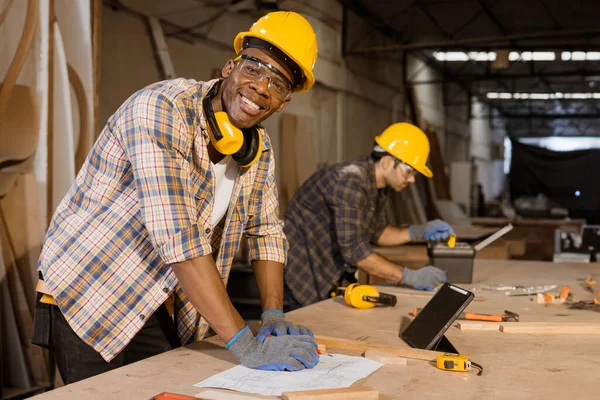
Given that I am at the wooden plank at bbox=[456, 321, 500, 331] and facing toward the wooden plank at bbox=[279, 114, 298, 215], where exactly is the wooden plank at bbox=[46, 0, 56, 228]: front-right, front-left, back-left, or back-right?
front-left

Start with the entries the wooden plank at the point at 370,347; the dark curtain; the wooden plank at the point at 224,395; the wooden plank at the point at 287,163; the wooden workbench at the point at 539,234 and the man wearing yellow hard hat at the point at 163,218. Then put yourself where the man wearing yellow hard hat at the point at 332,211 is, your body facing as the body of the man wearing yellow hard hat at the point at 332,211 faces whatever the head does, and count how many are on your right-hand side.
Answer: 3

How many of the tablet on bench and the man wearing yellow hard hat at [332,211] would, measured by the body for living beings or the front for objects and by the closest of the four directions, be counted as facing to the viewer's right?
1

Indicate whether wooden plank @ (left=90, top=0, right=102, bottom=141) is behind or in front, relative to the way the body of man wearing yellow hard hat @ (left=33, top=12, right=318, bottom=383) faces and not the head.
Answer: behind

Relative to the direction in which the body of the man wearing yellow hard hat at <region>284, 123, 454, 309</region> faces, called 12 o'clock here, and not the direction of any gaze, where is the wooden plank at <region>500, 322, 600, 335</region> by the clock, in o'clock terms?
The wooden plank is roughly at 2 o'clock from the man wearing yellow hard hat.

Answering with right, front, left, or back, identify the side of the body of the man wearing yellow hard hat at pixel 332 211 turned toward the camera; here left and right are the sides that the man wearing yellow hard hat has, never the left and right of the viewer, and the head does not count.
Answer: right

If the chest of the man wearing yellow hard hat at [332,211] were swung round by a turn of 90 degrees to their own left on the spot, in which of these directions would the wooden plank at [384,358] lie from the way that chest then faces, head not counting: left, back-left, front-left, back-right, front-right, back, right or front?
back

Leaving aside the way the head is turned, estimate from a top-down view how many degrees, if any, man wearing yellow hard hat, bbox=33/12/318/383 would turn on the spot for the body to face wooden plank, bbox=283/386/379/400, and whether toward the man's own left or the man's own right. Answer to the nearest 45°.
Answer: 0° — they already face it

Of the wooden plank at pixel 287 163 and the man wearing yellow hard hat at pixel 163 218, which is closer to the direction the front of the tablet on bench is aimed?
the man wearing yellow hard hat

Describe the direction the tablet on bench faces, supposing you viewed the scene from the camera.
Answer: facing the viewer and to the left of the viewer

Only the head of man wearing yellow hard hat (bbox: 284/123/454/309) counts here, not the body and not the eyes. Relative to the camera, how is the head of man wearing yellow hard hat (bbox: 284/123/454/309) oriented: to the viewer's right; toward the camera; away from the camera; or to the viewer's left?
to the viewer's right

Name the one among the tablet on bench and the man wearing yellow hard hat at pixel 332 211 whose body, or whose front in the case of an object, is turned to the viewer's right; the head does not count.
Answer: the man wearing yellow hard hat

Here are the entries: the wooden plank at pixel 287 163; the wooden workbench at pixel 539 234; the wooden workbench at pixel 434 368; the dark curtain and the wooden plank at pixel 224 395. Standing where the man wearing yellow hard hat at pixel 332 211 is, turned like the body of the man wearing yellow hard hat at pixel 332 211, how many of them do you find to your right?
2

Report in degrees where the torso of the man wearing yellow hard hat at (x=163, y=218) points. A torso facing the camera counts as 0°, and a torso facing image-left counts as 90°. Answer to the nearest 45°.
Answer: approximately 315°

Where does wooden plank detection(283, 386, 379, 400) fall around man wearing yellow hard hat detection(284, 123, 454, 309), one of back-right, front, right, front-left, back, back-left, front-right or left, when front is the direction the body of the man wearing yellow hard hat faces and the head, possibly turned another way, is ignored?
right
